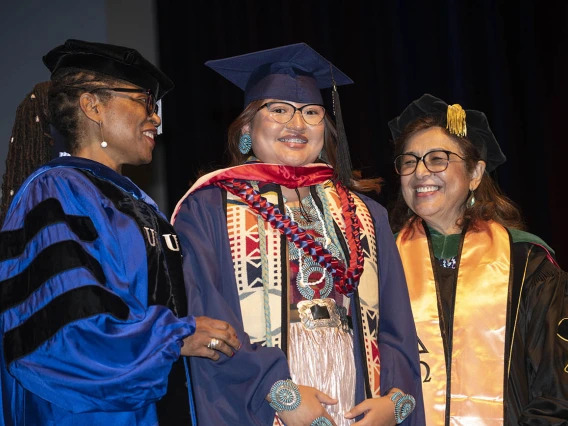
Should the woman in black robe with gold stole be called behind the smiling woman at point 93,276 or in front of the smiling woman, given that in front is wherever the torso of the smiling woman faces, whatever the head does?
in front

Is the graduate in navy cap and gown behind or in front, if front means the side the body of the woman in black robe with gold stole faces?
in front

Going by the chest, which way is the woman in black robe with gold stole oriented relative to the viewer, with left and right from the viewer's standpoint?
facing the viewer and to the left of the viewer

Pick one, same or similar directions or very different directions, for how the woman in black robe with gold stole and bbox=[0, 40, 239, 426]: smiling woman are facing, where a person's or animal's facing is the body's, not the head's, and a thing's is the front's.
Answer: very different directions

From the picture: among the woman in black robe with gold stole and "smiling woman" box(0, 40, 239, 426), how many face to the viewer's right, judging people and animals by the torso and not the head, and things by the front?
1

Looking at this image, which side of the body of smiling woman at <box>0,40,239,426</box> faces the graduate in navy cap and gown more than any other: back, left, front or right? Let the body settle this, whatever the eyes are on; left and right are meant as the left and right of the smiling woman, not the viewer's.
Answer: front

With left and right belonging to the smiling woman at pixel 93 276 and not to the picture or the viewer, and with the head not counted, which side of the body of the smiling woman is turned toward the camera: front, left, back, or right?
right
